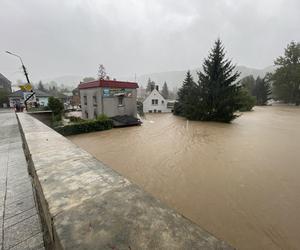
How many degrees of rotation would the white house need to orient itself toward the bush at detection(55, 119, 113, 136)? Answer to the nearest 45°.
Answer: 0° — it already faces it

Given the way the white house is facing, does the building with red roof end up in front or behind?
in front

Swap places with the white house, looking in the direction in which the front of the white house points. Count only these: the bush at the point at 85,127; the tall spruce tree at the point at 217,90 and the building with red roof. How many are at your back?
0

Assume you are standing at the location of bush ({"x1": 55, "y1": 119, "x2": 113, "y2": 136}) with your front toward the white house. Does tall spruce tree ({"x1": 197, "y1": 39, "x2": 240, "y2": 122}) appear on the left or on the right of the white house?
right

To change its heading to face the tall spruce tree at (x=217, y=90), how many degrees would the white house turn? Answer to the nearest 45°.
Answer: approximately 45° to its left

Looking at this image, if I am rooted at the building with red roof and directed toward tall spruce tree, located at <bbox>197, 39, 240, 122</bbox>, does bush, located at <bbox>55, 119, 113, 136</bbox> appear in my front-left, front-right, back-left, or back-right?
back-right

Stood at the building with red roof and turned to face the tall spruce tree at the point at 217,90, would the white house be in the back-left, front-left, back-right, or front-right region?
front-left

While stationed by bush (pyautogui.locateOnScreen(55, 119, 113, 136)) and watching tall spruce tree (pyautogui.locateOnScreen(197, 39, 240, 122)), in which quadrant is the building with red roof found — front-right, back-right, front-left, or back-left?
front-left

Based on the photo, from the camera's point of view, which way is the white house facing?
toward the camera
